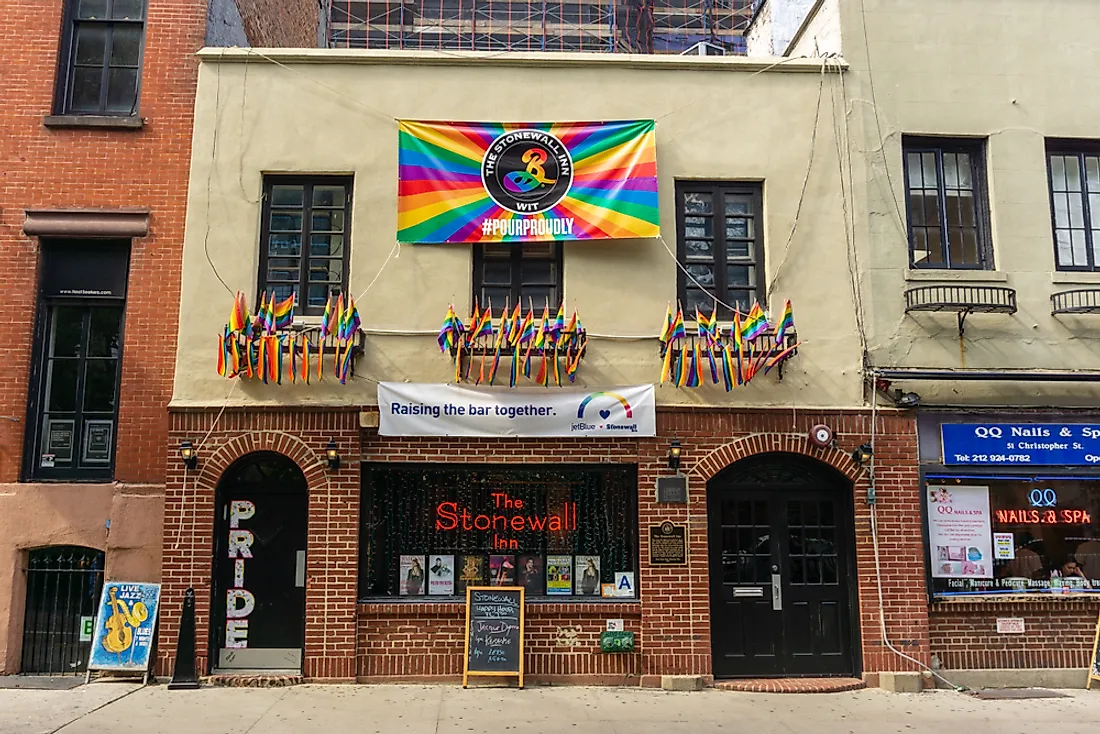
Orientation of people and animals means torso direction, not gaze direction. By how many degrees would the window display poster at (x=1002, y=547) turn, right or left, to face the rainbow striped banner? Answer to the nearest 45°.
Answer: approximately 45° to its right

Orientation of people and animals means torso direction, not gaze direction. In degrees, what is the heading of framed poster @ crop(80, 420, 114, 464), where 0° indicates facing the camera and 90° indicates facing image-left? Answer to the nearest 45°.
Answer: approximately 0°

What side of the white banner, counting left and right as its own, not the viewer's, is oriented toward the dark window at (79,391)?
right

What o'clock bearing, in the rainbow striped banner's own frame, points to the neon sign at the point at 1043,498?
The neon sign is roughly at 9 o'clock from the rainbow striped banner.

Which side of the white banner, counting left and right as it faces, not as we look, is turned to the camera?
front

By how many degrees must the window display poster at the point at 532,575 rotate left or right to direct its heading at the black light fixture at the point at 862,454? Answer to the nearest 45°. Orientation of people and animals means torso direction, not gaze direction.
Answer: approximately 90° to its left

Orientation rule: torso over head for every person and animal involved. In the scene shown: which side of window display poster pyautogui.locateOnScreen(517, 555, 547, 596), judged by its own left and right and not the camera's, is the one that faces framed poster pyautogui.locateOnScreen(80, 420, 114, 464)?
right
